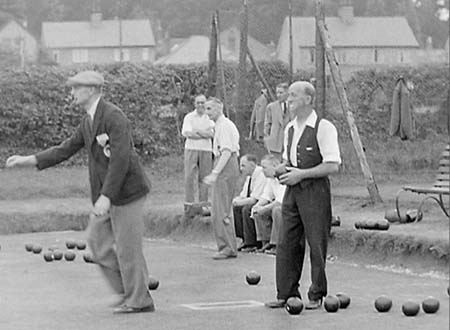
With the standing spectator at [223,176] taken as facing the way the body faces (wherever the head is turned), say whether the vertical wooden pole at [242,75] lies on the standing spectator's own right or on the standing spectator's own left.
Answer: on the standing spectator's own right

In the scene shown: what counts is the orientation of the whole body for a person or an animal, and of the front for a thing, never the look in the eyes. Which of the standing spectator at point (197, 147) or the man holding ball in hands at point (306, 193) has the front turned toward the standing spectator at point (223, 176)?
the standing spectator at point (197, 147)

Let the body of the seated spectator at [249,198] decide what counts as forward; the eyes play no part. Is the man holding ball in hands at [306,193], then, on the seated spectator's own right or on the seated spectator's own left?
on the seated spectator's own left

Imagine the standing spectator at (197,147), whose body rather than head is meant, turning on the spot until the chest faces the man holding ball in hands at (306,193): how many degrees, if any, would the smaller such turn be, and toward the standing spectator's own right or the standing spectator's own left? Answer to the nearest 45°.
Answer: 0° — they already face them

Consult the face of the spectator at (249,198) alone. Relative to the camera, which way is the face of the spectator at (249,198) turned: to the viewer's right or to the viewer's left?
to the viewer's left

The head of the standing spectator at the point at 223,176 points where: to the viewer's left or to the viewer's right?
to the viewer's left

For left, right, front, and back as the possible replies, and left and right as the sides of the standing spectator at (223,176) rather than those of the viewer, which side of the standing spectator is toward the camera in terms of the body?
left

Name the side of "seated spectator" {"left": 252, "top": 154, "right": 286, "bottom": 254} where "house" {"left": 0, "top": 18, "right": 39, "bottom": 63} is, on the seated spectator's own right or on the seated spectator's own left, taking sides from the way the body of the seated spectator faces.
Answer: on the seated spectator's own right

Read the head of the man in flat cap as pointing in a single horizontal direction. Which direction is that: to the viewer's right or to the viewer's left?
to the viewer's left

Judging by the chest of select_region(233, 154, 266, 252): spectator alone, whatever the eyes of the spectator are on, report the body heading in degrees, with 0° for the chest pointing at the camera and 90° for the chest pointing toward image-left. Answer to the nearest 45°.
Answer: approximately 45°

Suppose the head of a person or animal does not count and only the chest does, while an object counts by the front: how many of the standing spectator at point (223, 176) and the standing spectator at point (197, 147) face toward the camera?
1

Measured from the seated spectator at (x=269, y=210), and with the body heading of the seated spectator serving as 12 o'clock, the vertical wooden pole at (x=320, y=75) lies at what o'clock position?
The vertical wooden pole is roughly at 5 o'clock from the seated spectator.
